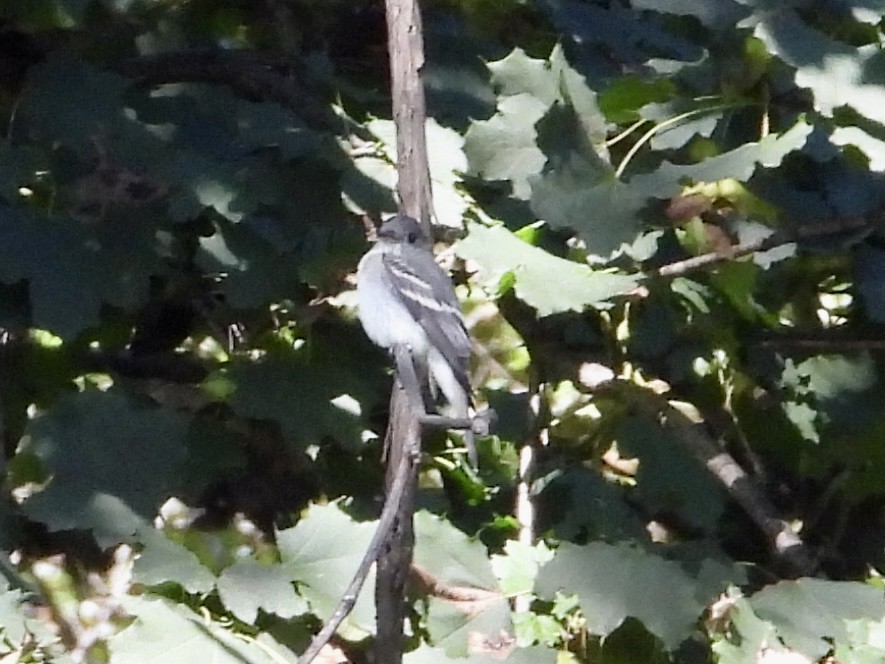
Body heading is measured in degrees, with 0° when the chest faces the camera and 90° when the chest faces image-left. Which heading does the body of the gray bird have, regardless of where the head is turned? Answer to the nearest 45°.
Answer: approximately 45°
